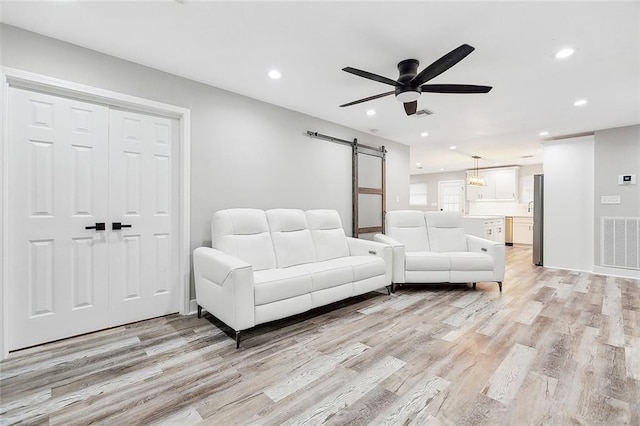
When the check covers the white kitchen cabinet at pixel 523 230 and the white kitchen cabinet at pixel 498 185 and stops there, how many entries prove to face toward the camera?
2

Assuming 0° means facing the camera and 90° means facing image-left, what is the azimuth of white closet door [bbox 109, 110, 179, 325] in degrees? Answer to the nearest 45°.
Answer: approximately 315°

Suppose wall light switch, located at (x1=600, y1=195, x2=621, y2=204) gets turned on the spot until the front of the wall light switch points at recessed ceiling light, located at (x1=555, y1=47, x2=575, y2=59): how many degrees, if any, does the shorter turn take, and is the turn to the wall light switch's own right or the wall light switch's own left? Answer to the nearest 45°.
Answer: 0° — it already faces it

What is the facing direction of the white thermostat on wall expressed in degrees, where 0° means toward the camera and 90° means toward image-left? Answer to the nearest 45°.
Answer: approximately 0°

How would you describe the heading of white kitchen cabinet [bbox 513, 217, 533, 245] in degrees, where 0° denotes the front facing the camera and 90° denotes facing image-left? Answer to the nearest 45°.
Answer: approximately 0°

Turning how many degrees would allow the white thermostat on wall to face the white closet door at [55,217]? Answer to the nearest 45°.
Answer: approximately 45° to its right

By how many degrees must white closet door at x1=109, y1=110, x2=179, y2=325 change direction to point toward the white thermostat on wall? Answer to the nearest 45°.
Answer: approximately 45° to its left
